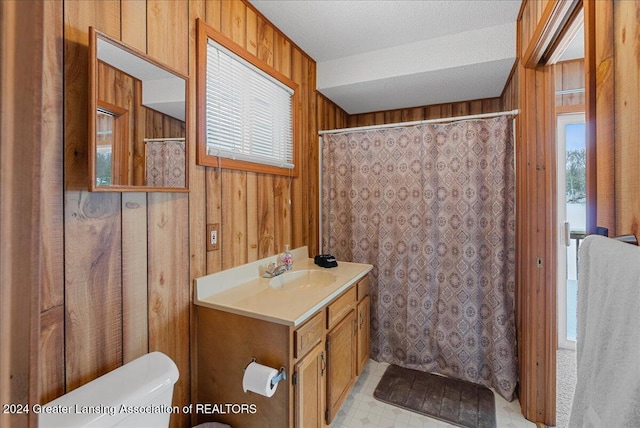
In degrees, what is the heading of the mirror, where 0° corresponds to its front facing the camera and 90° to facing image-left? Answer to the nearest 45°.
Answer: approximately 315°

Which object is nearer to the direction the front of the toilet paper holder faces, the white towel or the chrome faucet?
the white towel

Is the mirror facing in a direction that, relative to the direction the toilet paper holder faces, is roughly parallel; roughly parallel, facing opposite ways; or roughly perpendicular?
roughly perpendicular

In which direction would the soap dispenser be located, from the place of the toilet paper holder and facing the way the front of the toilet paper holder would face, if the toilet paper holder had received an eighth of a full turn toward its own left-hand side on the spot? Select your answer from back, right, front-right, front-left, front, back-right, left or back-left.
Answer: back

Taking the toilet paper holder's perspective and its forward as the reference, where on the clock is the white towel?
The white towel is roughly at 9 o'clock from the toilet paper holder.

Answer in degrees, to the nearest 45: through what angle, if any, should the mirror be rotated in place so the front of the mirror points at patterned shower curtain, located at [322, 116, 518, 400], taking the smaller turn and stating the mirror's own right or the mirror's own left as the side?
approximately 45° to the mirror's own left

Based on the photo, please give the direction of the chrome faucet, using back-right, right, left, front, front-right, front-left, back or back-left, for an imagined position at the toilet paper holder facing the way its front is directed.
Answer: back-right

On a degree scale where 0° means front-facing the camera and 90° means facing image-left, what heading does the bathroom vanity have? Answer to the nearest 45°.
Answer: approximately 315°

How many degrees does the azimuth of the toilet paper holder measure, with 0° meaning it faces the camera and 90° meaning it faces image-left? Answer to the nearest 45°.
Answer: approximately 45°

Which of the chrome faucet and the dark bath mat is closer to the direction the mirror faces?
the dark bath mat

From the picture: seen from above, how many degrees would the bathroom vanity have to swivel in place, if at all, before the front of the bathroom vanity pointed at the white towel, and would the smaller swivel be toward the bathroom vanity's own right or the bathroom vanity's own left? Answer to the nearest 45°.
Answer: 0° — it already faces it
